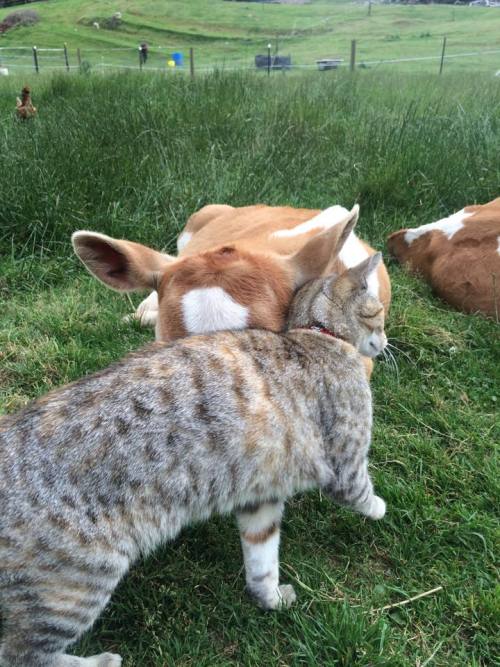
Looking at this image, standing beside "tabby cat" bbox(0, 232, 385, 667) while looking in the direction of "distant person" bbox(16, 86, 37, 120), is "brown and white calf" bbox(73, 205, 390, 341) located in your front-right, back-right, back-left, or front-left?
front-right

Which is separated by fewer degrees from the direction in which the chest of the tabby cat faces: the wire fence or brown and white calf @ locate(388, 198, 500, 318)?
the brown and white calf

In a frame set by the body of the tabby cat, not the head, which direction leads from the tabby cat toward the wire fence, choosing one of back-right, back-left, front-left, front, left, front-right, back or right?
front-left

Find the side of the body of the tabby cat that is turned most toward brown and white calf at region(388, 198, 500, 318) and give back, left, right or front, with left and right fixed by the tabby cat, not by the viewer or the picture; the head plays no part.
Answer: front

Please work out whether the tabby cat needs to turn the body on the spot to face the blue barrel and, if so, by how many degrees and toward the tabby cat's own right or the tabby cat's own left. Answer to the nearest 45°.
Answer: approximately 45° to the tabby cat's own left

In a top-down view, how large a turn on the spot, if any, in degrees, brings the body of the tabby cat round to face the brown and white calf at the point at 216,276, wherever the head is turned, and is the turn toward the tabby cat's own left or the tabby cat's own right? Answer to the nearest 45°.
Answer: approximately 45° to the tabby cat's own left

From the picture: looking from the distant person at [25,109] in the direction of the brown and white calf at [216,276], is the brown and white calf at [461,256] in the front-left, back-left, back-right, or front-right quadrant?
front-left

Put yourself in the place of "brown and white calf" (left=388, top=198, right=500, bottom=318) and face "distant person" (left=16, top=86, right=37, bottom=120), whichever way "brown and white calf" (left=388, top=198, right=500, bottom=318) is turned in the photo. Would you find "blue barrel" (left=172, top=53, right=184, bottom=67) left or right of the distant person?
right

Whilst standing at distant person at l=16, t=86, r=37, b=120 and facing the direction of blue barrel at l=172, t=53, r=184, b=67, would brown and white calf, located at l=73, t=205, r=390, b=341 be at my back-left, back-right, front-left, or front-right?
back-right

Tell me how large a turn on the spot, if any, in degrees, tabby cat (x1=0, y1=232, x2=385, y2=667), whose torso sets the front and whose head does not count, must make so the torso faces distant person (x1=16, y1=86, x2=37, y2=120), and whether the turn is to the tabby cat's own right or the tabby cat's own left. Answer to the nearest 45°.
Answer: approximately 45° to the tabby cat's own left

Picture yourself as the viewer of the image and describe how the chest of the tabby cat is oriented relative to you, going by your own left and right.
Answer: facing away from the viewer and to the right of the viewer
